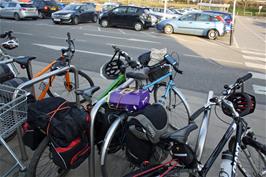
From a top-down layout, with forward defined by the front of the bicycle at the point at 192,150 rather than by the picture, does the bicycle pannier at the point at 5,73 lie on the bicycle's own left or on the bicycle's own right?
on the bicycle's own left

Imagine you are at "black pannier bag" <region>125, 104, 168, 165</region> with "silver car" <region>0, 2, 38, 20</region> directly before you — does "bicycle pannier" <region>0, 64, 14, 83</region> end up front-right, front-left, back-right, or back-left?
front-left

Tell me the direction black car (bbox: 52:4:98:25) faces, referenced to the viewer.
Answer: facing the viewer and to the left of the viewer

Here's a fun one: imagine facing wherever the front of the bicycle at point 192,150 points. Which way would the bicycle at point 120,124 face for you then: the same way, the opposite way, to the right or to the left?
the same way

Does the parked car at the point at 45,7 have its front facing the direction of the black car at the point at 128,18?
no

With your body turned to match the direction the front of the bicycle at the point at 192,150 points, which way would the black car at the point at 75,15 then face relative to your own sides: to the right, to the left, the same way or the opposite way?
the opposite way

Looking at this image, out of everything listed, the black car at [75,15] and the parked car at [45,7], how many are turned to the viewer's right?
0

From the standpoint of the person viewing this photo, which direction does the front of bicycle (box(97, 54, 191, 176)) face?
facing away from the viewer and to the right of the viewer

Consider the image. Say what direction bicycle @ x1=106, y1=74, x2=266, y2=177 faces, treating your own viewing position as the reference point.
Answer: facing away from the viewer and to the right of the viewer

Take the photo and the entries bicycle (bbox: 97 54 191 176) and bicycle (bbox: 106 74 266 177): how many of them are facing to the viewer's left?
0

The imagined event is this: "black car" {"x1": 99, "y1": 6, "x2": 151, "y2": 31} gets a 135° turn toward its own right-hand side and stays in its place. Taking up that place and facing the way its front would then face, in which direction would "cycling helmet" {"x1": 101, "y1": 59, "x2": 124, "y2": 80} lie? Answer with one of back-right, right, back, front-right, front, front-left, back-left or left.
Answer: right

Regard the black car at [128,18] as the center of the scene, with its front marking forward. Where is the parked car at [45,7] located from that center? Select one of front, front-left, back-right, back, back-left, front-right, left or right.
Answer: front

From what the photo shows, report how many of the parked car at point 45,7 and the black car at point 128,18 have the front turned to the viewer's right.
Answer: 0

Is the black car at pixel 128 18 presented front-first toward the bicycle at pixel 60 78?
no

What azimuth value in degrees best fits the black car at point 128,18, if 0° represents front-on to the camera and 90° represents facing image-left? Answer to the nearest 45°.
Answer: approximately 135°

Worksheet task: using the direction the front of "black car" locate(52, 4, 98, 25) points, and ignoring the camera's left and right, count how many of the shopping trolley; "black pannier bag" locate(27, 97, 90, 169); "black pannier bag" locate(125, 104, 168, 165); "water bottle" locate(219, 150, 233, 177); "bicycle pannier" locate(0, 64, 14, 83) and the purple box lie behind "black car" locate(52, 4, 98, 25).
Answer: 0

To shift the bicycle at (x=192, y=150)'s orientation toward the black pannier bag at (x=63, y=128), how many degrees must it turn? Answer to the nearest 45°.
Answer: approximately 135° to its left

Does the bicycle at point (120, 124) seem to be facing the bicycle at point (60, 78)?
no
